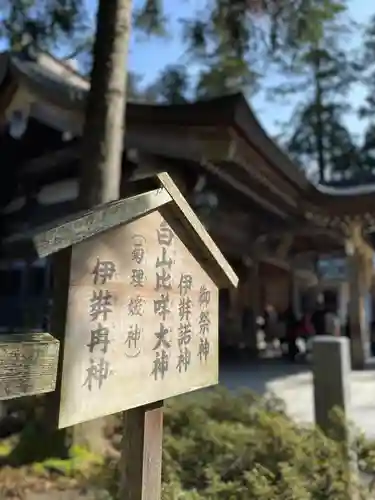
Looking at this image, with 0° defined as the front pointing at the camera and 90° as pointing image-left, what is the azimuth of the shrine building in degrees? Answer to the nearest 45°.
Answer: approximately 315°

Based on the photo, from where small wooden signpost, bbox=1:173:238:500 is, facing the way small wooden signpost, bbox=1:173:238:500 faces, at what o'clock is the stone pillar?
The stone pillar is roughly at 9 o'clock from the small wooden signpost.

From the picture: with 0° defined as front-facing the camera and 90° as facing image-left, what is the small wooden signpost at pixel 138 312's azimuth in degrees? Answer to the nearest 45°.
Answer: approximately 315°

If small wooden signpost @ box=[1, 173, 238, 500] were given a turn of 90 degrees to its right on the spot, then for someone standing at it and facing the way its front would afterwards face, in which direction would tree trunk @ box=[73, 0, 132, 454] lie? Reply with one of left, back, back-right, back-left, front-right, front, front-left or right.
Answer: back-right

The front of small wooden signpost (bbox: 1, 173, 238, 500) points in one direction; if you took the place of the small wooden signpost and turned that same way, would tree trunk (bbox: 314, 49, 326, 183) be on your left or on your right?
on your left

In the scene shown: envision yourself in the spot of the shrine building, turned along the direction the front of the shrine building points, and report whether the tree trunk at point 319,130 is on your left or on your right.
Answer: on your left

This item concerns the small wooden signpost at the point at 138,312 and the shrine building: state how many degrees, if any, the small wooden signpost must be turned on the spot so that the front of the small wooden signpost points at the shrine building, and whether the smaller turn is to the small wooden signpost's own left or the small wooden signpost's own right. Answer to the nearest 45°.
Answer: approximately 135° to the small wooden signpost's own left

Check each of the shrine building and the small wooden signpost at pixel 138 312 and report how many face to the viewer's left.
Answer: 0

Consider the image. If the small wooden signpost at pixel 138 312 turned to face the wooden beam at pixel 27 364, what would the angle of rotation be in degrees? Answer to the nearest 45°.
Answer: approximately 90° to its right
